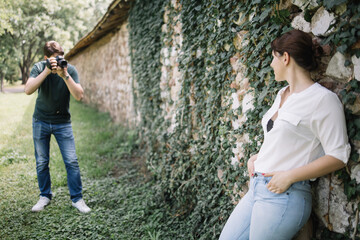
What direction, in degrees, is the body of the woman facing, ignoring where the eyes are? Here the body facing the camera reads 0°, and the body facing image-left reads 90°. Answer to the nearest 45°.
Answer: approximately 45°

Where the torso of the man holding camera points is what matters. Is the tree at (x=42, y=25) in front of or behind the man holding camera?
behind

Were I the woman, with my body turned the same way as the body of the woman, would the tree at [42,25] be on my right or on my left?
on my right

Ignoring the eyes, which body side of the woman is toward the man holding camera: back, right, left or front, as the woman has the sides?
right

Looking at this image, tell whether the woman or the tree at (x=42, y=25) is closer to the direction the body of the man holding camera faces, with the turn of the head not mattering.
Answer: the woman

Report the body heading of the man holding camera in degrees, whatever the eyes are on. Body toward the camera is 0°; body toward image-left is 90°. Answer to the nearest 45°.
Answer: approximately 0°

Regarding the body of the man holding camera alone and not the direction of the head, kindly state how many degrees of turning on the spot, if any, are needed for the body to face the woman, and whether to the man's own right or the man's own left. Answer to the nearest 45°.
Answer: approximately 45° to the man's own left
